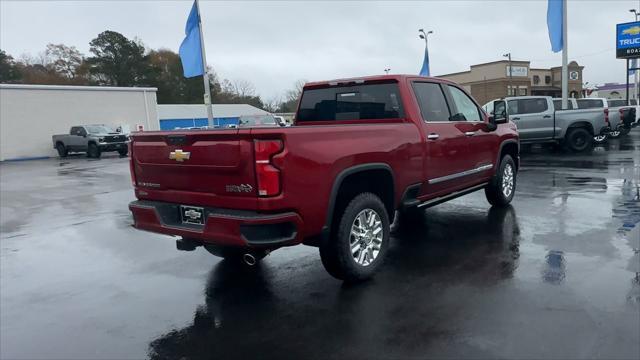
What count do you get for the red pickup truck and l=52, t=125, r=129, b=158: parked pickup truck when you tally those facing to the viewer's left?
0

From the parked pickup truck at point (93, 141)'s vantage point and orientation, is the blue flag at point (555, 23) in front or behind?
in front

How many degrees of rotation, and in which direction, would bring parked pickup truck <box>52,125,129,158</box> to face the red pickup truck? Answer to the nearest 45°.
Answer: approximately 45° to its right

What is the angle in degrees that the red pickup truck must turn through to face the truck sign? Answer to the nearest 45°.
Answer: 0° — it already faces it

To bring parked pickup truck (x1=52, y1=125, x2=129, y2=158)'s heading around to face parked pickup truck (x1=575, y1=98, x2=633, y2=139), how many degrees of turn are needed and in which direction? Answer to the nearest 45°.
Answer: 0° — it already faces it

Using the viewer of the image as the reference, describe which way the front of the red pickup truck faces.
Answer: facing away from the viewer and to the right of the viewer

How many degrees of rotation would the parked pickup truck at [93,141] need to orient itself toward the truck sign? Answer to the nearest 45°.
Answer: approximately 45° to its left

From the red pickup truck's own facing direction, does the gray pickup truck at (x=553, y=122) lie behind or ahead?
ahead

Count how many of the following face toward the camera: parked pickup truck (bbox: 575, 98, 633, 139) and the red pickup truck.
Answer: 0

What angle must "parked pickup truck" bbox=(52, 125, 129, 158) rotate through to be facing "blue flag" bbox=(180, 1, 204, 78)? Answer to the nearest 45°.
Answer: approximately 45° to its right

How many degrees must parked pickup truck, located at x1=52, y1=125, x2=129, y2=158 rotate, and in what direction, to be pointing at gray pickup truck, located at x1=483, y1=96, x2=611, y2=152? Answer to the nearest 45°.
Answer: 0° — it already faces it
